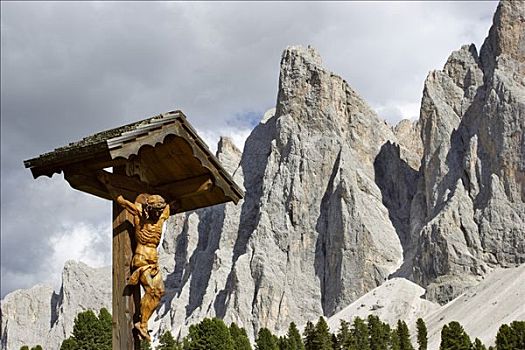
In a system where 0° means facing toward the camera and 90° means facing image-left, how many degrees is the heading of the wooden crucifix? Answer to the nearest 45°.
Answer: approximately 315°
